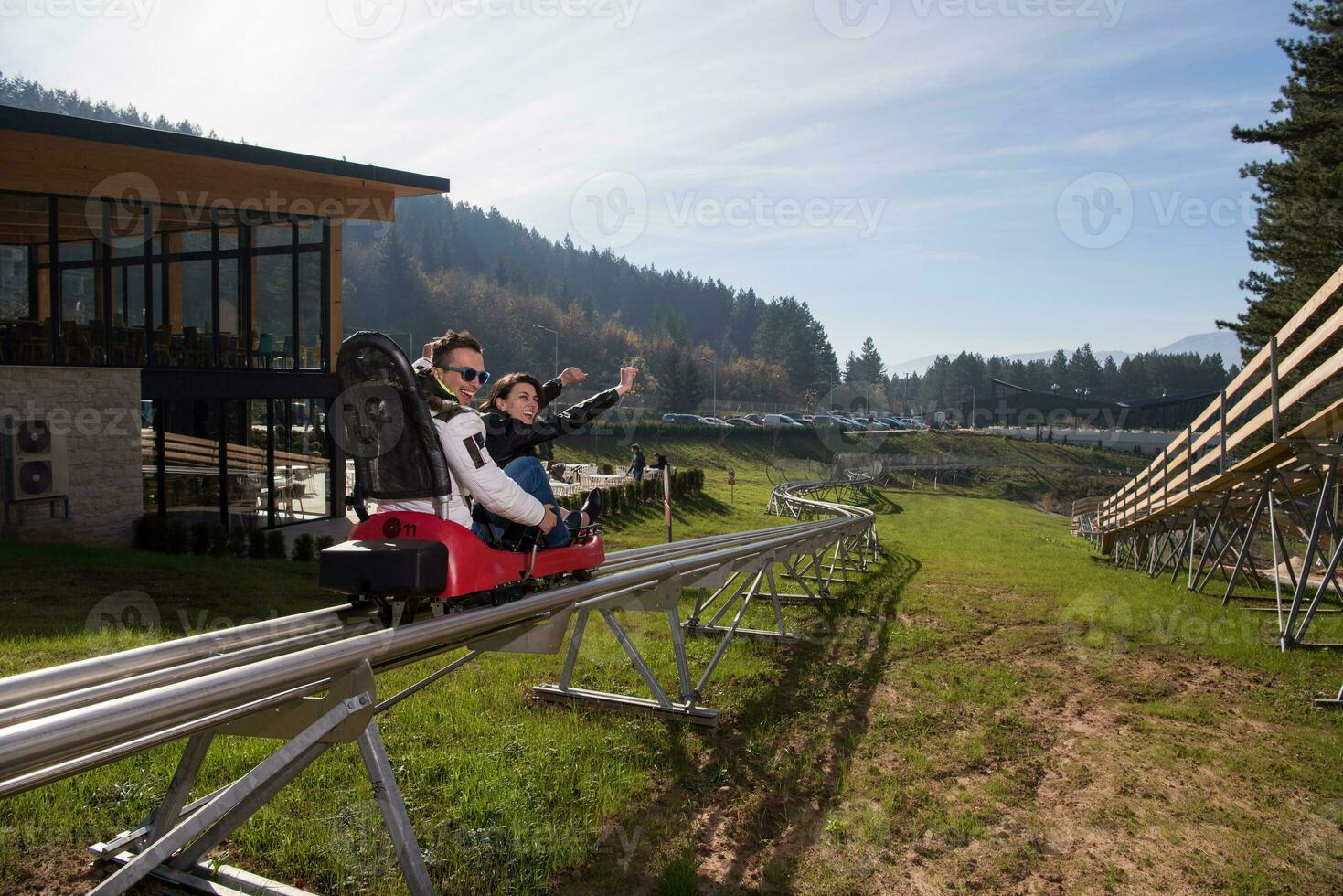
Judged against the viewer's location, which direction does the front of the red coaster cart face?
facing away from the viewer and to the right of the viewer

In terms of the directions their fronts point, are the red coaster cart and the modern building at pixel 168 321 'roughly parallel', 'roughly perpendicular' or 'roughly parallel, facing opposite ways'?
roughly perpendicular

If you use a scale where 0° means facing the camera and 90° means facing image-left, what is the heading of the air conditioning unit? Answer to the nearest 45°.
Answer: approximately 315°

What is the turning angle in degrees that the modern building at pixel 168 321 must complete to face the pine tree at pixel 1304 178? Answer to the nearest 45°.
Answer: approximately 45° to its left

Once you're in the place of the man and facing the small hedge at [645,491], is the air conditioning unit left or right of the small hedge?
left

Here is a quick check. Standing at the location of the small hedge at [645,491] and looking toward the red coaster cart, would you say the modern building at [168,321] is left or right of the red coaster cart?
right

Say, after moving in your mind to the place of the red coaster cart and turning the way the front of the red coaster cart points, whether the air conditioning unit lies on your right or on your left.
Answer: on your left
